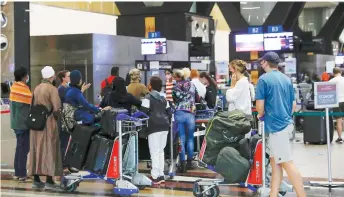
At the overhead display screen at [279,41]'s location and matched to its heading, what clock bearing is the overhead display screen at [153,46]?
the overhead display screen at [153,46] is roughly at 2 o'clock from the overhead display screen at [279,41].

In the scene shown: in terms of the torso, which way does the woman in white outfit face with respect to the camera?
to the viewer's left

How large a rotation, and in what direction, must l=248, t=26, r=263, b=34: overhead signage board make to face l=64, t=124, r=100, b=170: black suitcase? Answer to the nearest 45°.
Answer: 0° — it already faces it

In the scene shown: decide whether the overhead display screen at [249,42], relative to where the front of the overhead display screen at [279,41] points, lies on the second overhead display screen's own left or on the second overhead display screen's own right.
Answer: on the second overhead display screen's own right

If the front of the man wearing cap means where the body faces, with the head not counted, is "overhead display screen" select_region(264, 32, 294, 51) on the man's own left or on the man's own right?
on the man's own right

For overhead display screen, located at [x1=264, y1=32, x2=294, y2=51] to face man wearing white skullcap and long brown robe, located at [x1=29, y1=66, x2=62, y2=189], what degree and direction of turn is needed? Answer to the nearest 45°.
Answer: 0° — it already faces them
